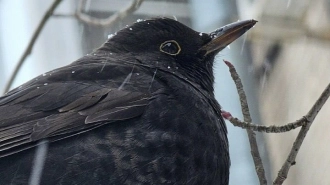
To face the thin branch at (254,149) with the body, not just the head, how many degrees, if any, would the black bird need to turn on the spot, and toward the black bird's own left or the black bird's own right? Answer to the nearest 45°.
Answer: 0° — it already faces it

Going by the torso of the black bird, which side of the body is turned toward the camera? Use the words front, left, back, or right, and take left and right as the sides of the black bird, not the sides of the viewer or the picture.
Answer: right
